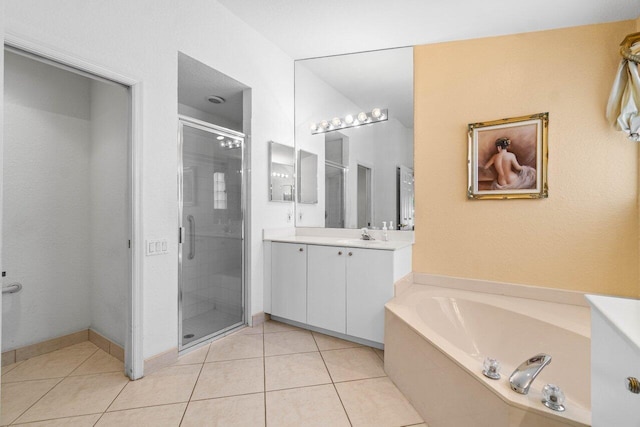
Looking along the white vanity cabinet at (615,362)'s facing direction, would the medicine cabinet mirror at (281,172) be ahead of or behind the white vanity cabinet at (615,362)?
ahead

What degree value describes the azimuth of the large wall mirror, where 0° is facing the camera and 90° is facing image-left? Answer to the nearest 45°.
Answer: approximately 45°

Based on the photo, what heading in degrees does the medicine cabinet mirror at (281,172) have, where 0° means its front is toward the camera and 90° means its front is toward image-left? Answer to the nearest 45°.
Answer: approximately 315°

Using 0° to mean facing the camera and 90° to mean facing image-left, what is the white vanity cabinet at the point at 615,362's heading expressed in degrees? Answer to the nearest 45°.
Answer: approximately 90°

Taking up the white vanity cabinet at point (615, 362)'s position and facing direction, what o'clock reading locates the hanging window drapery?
The hanging window drapery is roughly at 3 o'clock from the white vanity cabinet.

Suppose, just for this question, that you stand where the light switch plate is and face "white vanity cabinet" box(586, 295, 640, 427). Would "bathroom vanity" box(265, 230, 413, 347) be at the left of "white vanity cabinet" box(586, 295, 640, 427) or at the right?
left

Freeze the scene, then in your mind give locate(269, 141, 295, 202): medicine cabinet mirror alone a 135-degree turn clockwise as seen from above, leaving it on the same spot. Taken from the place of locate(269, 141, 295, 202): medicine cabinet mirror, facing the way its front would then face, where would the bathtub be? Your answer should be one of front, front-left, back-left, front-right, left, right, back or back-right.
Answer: back-left

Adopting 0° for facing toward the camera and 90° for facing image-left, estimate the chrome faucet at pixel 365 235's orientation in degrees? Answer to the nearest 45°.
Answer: approximately 45°

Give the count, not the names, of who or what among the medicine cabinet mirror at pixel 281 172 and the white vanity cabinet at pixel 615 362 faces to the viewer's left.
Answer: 1

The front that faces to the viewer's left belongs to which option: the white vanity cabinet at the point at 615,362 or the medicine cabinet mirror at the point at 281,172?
the white vanity cabinet

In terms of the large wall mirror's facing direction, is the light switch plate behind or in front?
in front

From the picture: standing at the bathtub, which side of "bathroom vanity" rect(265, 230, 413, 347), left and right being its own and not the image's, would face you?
left

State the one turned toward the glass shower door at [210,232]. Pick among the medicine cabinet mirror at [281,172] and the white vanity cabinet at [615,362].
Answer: the white vanity cabinet
